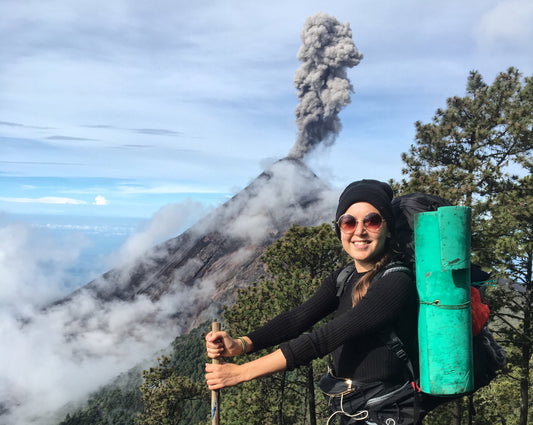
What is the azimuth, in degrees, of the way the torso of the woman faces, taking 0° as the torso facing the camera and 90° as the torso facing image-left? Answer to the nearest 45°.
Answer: approximately 45°
